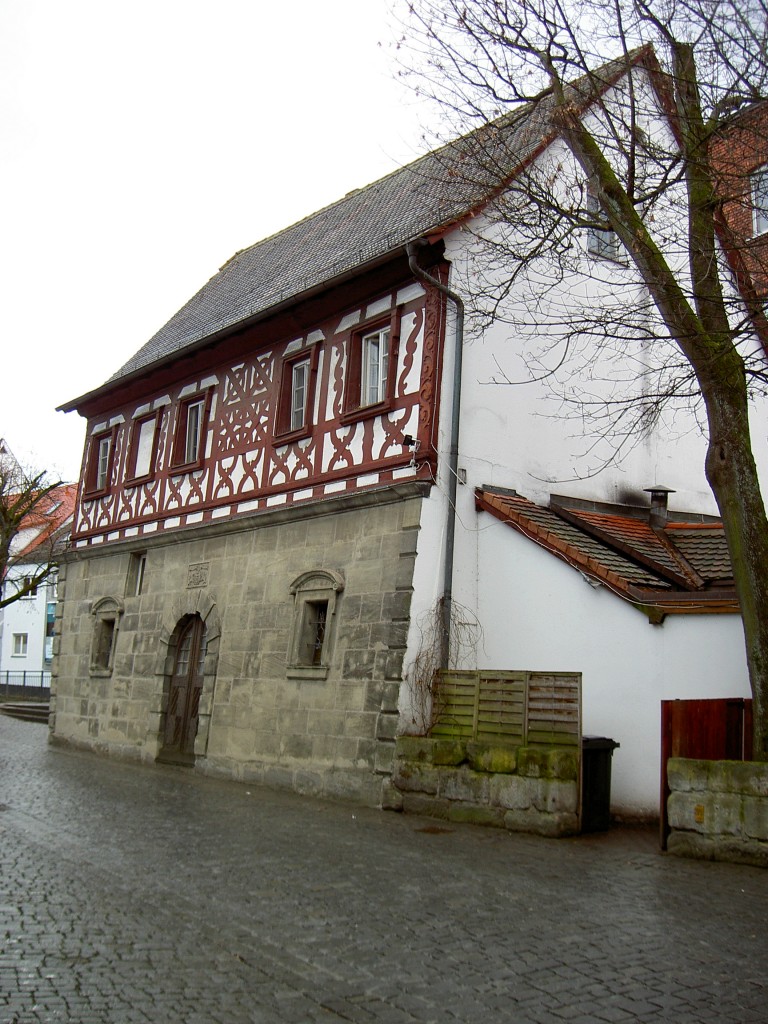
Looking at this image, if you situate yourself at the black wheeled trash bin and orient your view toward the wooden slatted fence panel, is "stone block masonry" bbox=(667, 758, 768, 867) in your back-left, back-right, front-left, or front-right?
back-left

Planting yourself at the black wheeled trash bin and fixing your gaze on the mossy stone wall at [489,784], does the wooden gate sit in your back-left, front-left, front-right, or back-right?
back-left

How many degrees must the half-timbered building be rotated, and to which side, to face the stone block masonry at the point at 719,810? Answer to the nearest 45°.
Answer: approximately 90° to its left

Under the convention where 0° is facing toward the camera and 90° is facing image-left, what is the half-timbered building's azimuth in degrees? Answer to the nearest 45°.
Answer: approximately 45°

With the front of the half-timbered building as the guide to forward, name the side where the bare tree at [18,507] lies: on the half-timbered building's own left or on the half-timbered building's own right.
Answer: on the half-timbered building's own right

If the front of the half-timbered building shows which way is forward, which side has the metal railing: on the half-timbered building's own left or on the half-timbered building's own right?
on the half-timbered building's own right

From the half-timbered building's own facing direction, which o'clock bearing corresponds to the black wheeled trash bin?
The black wheeled trash bin is roughly at 9 o'clock from the half-timbered building.

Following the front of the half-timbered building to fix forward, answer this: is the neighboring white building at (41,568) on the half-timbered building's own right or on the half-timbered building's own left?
on the half-timbered building's own right
